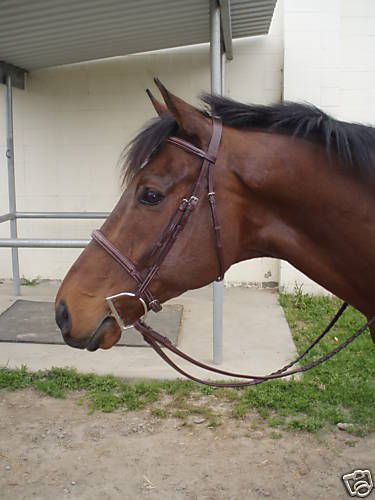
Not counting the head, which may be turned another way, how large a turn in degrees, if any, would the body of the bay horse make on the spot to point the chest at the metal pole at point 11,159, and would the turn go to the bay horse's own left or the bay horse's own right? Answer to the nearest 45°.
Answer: approximately 45° to the bay horse's own right

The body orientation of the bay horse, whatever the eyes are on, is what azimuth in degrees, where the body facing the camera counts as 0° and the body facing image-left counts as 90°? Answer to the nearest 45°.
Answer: approximately 90°
